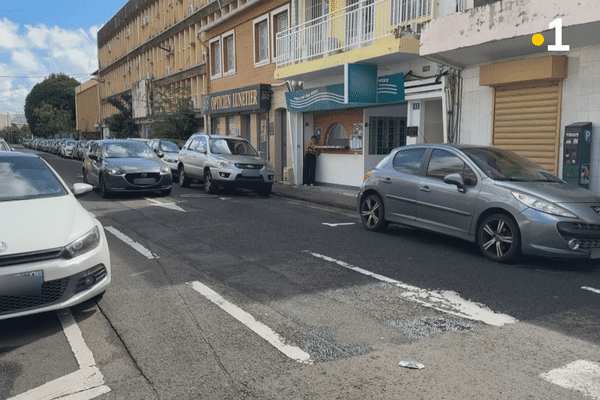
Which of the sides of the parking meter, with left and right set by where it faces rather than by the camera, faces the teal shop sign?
right

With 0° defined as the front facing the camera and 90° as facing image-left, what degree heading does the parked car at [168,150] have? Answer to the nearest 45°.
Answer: approximately 315°

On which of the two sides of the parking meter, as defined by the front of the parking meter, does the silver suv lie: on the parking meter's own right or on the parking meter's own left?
on the parking meter's own right

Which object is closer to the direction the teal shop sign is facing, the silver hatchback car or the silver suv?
the silver suv

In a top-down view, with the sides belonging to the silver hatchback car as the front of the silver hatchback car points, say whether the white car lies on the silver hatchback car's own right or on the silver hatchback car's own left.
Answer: on the silver hatchback car's own right

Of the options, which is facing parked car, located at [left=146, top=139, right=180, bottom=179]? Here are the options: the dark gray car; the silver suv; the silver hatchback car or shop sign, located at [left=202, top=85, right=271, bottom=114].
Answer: the shop sign

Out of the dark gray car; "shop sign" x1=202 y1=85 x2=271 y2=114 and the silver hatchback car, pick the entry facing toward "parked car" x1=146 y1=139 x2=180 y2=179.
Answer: the shop sign

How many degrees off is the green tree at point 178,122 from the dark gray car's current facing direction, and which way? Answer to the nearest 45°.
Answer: approximately 135° to its left

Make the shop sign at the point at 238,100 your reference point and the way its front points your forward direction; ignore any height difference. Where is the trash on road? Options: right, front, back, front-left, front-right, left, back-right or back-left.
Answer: front-left

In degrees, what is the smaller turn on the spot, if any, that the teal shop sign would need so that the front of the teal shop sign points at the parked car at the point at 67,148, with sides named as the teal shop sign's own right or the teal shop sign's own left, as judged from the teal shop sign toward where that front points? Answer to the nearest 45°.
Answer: approximately 90° to the teal shop sign's own right

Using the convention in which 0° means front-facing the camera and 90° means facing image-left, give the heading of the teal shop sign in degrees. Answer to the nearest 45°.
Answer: approximately 45°

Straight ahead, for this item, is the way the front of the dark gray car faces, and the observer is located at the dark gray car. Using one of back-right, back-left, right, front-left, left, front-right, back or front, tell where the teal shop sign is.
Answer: front-left

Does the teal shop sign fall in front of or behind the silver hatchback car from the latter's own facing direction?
behind
